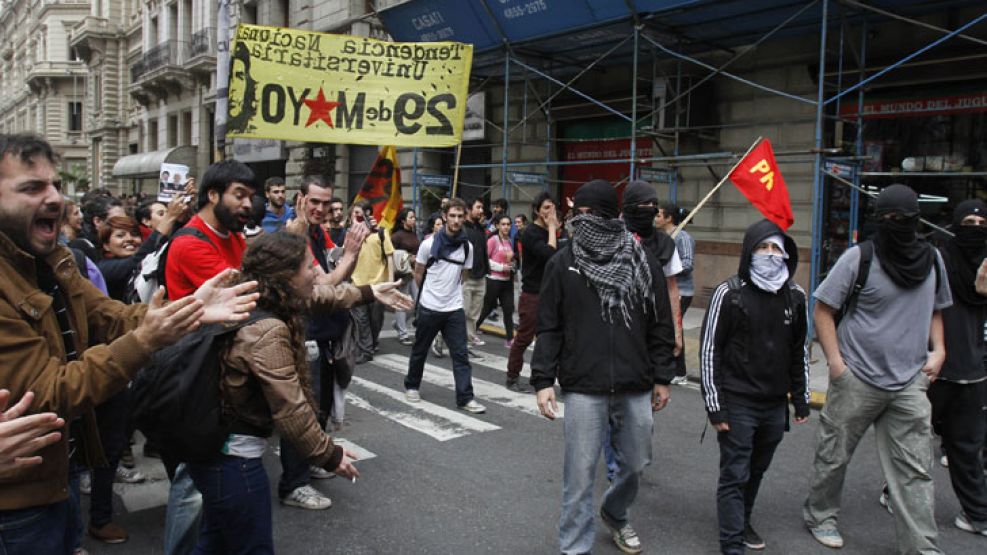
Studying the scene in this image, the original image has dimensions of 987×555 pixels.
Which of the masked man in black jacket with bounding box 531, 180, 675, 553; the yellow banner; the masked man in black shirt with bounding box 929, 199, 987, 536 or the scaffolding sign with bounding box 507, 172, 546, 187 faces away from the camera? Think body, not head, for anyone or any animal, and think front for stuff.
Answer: the yellow banner

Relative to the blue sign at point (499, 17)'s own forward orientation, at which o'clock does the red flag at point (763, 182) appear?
The red flag is roughly at 10 o'clock from the blue sign.

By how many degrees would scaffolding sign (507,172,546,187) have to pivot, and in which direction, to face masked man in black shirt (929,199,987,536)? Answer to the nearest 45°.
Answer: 0° — it already faces them

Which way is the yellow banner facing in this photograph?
away from the camera

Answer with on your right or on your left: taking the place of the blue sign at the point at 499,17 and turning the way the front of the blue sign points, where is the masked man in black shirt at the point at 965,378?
on your left

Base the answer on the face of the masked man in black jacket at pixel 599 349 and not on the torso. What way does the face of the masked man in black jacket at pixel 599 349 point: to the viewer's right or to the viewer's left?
to the viewer's left

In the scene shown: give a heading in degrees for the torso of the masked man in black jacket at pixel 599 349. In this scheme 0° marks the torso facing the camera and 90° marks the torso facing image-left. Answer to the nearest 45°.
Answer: approximately 0°

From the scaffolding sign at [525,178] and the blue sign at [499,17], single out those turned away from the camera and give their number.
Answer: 0

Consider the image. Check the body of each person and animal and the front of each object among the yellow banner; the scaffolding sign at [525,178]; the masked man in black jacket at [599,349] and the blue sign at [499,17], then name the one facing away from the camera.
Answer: the yellow banner

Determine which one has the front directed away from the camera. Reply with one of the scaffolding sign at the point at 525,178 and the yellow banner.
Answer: the yellow banner

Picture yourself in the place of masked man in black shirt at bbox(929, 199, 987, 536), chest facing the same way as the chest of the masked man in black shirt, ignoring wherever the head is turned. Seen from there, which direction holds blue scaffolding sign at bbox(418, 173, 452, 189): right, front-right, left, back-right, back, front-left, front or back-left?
back-right
